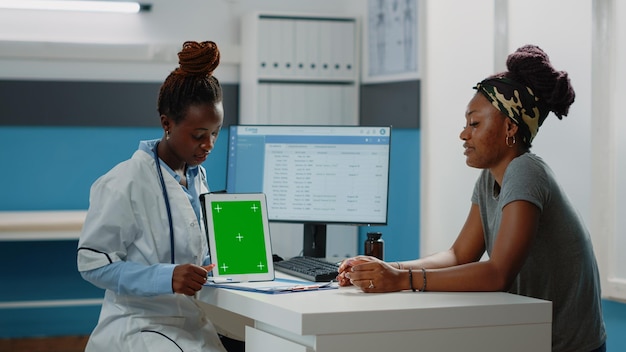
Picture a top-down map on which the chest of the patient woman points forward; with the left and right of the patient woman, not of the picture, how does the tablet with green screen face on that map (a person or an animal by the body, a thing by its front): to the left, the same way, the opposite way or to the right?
to the left

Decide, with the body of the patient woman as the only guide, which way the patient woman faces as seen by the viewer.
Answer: to the viewer's left

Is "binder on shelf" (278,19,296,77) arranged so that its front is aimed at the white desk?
yes

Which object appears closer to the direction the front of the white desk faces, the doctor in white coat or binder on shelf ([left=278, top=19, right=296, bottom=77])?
the doctor in white coat

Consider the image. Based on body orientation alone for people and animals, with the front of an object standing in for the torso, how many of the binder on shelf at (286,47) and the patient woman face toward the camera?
1

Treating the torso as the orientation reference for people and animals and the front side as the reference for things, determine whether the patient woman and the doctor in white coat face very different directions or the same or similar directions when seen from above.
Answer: very different directions

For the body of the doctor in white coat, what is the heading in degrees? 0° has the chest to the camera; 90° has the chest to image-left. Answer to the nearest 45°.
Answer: approximately 315°
